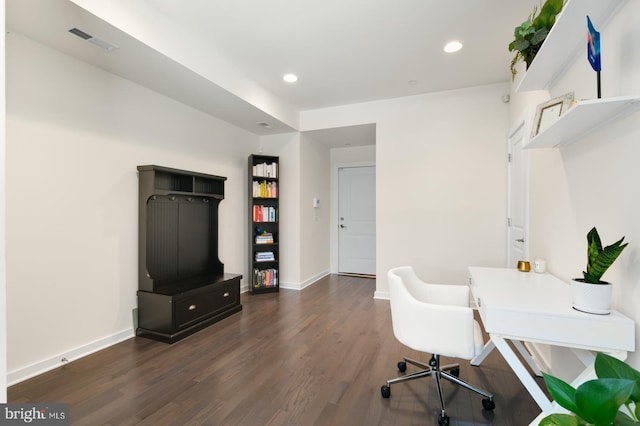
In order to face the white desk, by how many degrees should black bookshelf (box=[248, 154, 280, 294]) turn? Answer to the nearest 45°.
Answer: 0° — it already faces it

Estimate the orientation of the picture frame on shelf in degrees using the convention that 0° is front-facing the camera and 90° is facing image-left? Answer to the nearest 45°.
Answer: approximately 45°

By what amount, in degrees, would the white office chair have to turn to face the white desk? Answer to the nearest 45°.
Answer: approximately 45° to its right

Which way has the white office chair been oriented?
to the viewer's right

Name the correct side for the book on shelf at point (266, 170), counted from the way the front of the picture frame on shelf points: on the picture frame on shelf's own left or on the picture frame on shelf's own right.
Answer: on the picture frame on shelf's own right
